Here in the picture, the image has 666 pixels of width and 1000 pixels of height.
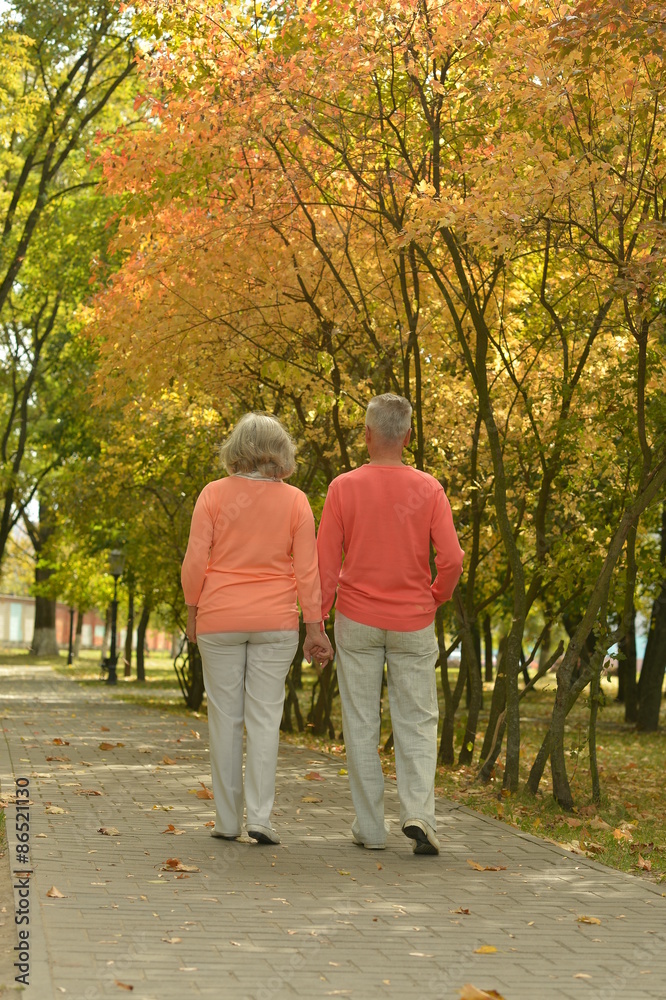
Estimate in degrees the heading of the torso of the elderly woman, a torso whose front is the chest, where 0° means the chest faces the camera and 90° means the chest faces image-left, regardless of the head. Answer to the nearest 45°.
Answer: approximately 180°

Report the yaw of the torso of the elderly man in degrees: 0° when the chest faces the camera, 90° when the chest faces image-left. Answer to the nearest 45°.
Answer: approximately 180°

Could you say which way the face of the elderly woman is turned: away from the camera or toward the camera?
away from the camera

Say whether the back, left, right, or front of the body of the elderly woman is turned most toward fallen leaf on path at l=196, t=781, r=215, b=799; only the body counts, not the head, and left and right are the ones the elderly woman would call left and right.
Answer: front

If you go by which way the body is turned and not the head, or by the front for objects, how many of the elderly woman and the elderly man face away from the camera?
2

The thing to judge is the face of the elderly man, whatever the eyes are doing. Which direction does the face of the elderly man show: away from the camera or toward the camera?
away from the camera

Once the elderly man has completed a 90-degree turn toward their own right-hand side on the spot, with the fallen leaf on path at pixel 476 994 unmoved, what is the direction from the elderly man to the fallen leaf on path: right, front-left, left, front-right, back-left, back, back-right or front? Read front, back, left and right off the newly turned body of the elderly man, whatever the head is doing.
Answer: right
